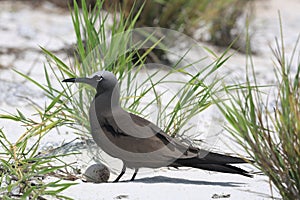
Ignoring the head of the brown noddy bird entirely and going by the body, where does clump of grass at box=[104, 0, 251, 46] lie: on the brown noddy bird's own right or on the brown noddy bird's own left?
on the brown noddy bird's own right

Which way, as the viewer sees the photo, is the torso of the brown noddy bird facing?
to the viewer's left
